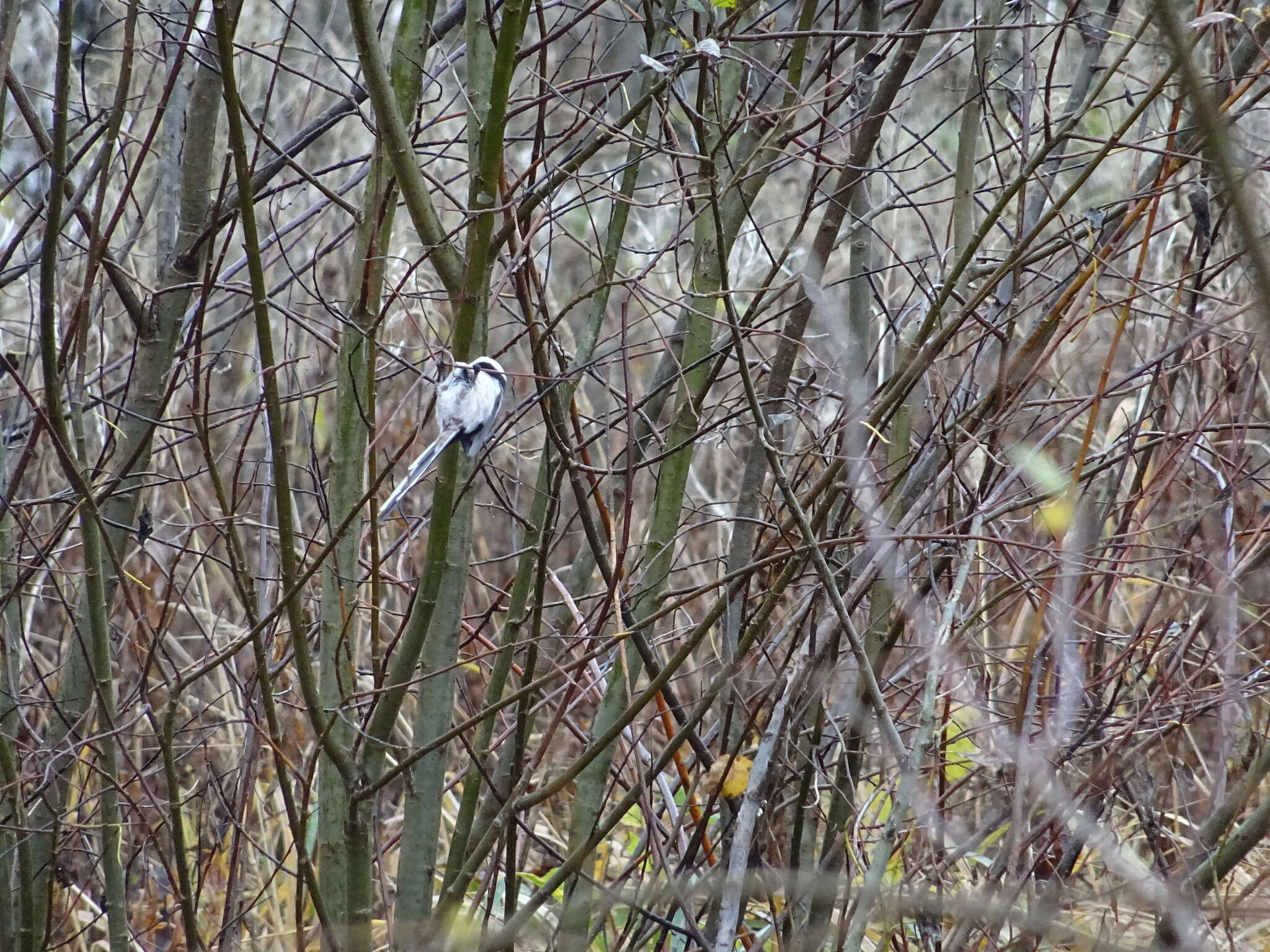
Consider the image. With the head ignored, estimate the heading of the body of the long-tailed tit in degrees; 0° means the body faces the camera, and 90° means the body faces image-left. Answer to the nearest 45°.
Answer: approximately 315°

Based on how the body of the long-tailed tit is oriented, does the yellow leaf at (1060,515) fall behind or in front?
in front
